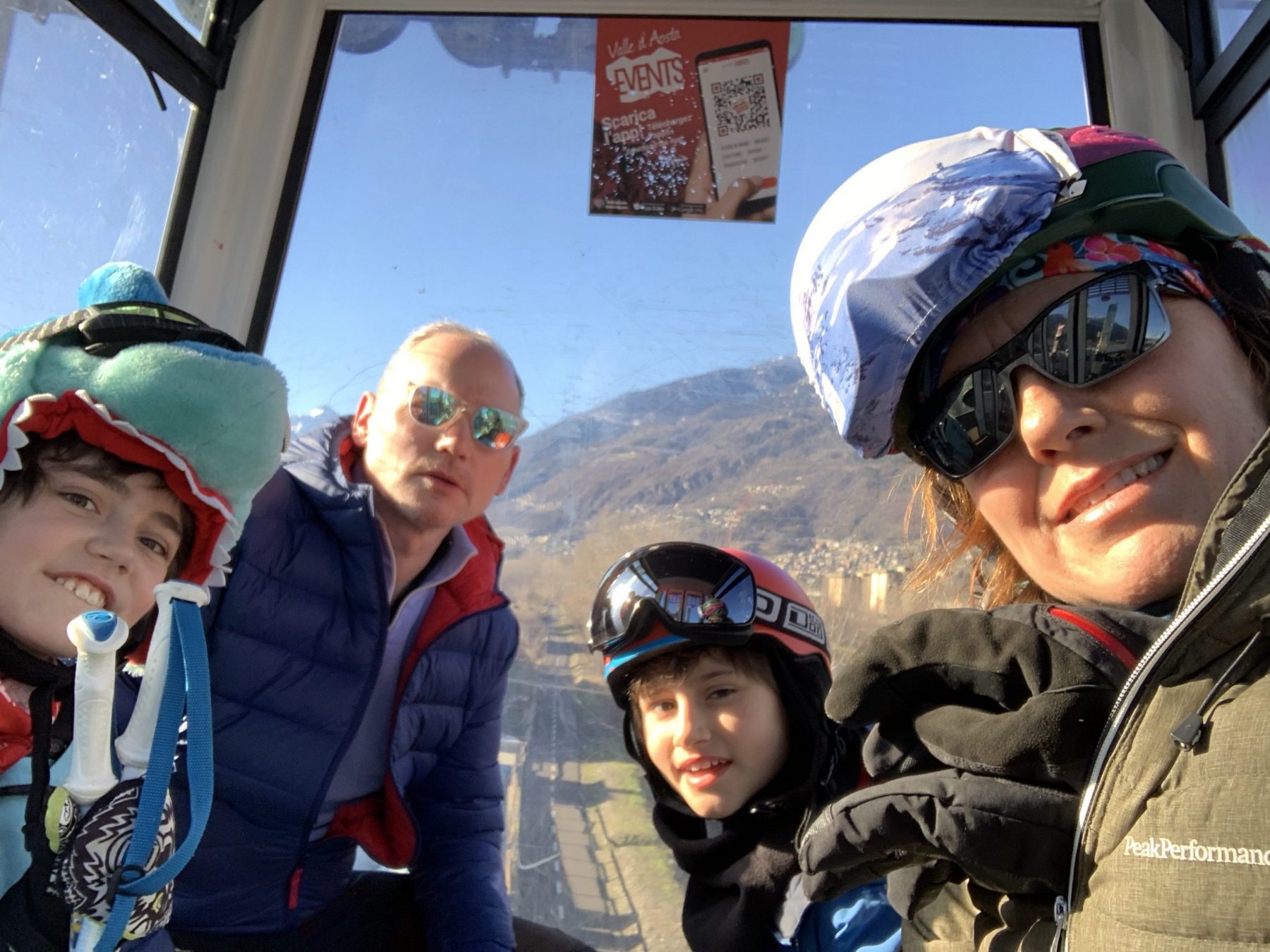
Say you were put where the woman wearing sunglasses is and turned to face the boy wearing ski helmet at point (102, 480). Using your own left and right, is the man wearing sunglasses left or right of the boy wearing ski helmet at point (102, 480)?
right

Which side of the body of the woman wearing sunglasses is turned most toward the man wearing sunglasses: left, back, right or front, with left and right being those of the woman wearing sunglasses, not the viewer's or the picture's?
right

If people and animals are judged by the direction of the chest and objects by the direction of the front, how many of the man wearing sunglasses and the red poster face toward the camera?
2

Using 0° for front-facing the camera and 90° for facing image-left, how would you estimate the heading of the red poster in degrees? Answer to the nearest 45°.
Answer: approximately 0°

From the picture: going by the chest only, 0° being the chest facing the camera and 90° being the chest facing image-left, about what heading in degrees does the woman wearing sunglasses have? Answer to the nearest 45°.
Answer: approximately 45°

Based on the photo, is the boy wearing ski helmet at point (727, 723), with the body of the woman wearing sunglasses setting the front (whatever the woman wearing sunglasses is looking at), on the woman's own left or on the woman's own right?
on the woman's own right

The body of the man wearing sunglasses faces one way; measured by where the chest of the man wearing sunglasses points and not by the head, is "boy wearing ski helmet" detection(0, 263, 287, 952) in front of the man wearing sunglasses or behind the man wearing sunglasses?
in front
